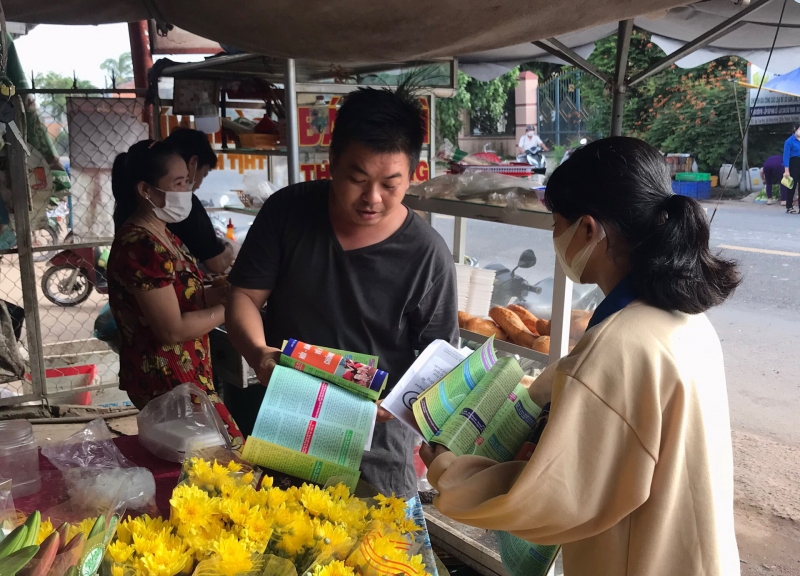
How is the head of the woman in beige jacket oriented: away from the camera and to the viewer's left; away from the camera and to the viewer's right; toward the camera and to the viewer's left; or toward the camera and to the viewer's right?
away from the camera and to the viewer's left

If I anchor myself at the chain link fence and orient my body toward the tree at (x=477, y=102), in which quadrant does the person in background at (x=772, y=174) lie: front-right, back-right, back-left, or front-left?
front-right

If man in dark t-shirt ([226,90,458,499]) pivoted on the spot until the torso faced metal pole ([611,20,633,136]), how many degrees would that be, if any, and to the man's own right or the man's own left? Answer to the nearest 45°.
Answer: approximately 135° to the man's own left

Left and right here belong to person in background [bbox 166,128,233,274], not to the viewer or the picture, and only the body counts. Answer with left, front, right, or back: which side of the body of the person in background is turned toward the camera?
right

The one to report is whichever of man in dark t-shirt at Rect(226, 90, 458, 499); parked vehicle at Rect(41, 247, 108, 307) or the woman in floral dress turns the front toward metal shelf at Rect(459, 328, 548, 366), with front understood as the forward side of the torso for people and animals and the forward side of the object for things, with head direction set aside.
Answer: the woman in floral dress

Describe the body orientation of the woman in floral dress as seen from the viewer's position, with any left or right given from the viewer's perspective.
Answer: facing to the right of the viewer

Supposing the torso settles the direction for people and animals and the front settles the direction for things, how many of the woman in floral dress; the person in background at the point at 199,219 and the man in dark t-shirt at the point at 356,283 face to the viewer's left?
0

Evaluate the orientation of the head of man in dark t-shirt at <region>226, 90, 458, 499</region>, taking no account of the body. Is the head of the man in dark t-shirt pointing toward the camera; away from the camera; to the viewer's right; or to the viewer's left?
toward the camera

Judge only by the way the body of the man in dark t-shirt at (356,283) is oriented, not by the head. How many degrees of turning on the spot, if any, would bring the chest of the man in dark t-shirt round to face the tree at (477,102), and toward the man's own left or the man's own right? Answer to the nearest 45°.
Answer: approximately 180°

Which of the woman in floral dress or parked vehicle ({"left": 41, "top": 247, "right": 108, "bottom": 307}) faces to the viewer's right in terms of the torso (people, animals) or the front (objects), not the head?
the woman in floral dress

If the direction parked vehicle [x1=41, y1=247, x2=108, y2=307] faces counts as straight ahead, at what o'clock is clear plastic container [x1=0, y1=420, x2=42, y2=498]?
The clear plastic container is roughly at 9 o'clock from the parked vehicle.

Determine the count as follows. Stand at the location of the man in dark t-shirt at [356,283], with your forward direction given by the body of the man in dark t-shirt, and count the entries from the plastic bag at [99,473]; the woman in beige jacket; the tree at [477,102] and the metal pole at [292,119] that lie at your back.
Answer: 2

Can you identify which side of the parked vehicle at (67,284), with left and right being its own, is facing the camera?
left

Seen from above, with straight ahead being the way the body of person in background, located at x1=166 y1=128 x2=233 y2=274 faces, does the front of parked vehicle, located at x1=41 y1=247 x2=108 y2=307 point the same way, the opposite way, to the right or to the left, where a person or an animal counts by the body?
the opposite way

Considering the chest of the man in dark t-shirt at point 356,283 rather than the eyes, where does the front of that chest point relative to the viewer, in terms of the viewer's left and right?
facing the viewer

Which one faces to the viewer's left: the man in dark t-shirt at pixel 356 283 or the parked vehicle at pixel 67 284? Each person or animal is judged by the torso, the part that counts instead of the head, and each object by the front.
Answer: the parked vehicle
